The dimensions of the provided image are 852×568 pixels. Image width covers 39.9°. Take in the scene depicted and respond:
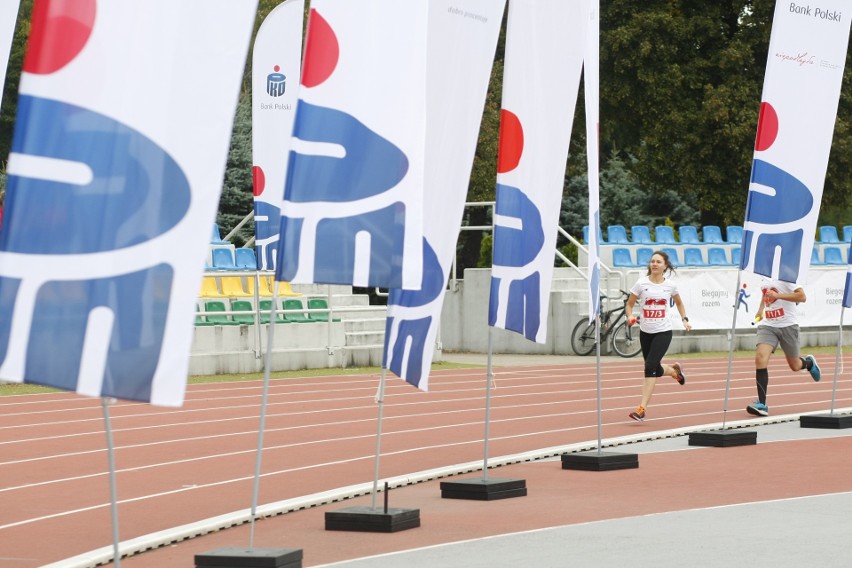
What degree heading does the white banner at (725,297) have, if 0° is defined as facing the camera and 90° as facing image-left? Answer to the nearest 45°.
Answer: approximately 0°

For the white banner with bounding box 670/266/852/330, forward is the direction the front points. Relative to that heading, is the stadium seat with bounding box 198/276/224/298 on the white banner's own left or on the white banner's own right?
on the white banner's own right

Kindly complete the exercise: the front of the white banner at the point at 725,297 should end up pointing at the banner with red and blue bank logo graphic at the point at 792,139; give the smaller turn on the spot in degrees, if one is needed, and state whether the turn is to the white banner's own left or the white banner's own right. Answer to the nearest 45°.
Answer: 0° — it already faces it

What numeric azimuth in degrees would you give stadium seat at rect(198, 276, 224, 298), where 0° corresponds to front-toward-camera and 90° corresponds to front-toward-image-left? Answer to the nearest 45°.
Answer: approximately 0°

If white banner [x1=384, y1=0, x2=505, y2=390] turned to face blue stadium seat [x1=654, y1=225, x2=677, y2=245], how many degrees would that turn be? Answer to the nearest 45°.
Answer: approximately 180°

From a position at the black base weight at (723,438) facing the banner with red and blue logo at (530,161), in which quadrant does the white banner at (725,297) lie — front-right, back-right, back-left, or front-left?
back-right

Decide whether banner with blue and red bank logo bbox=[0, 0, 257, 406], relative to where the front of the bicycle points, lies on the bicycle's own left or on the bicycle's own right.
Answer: on the bicycle's own right

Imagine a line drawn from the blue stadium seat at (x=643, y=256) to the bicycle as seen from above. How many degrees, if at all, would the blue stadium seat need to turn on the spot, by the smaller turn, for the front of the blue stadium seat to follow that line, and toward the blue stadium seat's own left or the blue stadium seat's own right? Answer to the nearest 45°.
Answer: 0° — it already faces it

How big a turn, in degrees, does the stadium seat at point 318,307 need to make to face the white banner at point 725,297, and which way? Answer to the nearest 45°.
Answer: approximately 90° to its left

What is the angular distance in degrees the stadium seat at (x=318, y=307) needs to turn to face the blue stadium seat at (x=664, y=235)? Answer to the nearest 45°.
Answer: approximately 135° to its left
